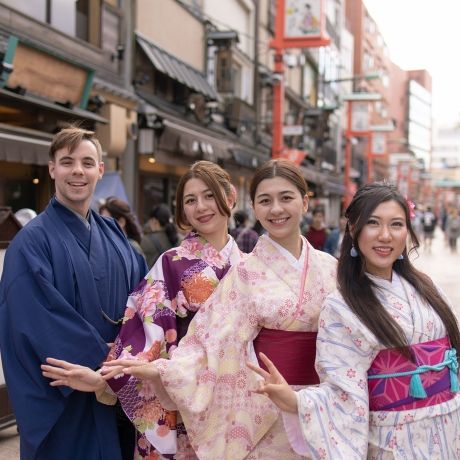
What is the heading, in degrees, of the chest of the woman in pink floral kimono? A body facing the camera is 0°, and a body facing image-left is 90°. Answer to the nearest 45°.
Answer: approximately 315°

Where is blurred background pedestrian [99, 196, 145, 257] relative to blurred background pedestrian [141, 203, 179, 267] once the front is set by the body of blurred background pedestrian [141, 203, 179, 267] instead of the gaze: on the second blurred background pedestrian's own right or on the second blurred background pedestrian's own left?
on the second blurred background pedestrian's own left

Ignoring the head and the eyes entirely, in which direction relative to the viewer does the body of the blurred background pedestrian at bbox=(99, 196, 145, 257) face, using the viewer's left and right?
facing to the left of the viewer
